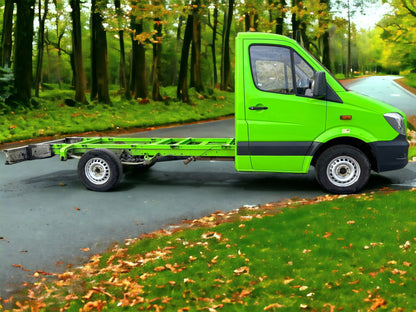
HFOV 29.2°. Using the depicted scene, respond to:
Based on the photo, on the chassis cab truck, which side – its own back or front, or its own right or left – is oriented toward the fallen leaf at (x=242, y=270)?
right

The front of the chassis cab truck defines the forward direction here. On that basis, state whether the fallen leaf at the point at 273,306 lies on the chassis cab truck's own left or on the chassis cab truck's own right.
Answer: on the chassis cab truck's own right

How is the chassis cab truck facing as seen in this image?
to the viewer's right

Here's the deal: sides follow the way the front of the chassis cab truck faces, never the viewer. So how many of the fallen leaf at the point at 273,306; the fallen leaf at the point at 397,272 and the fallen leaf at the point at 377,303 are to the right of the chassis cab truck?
3

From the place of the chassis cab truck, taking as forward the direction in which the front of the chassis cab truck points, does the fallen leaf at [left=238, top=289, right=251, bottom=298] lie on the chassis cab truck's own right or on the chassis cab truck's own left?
on the chassis cab truck's own right

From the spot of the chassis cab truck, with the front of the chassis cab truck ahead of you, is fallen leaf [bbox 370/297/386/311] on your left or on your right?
on your right

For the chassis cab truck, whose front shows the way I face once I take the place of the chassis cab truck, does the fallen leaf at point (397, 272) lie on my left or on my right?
on my right

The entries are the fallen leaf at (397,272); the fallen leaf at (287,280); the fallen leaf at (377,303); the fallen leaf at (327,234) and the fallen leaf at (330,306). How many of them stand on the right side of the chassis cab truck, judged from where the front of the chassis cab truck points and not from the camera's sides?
5

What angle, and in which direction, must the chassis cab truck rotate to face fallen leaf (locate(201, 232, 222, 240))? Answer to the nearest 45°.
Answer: approximately 135° to its right

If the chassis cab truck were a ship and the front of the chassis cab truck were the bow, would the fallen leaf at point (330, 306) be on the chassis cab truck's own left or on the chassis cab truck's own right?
on the chassis cab truck's own right

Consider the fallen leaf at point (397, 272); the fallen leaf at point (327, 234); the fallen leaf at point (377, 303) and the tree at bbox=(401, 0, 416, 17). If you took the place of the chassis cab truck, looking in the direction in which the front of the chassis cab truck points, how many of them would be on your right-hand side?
3
